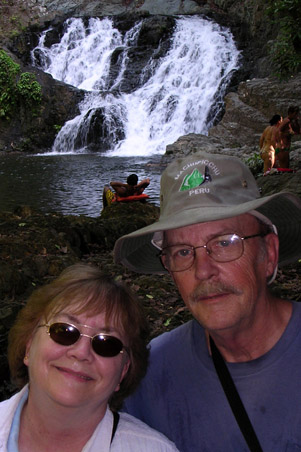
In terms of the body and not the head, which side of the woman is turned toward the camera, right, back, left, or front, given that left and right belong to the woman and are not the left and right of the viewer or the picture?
front
